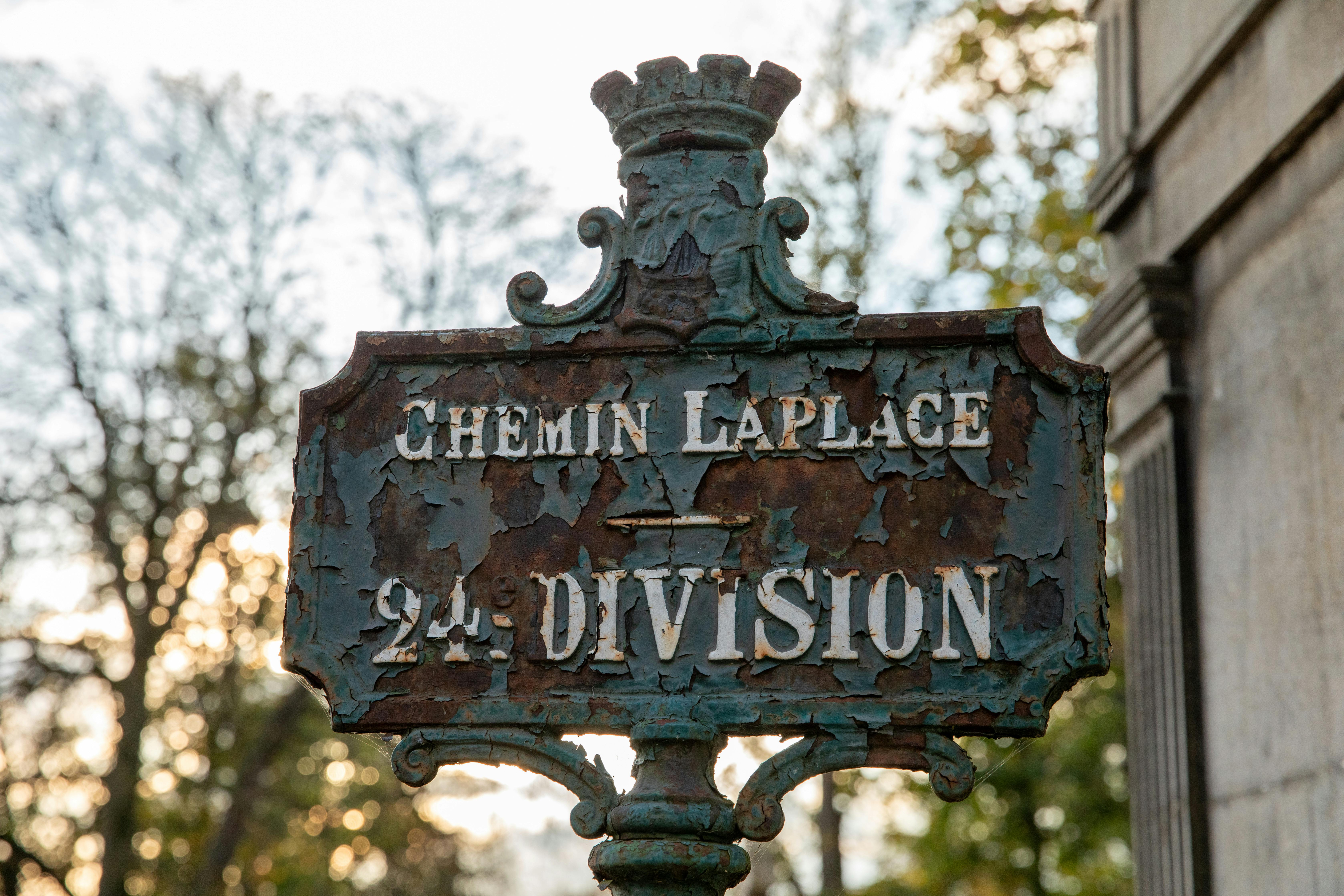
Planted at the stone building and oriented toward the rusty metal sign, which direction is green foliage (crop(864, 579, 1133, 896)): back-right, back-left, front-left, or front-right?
back-right

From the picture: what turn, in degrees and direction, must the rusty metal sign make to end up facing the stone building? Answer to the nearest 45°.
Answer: approximately 135° to its left

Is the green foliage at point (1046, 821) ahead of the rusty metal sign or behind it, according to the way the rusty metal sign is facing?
behind

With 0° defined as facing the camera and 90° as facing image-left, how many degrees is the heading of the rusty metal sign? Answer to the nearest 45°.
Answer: approximately 0°
